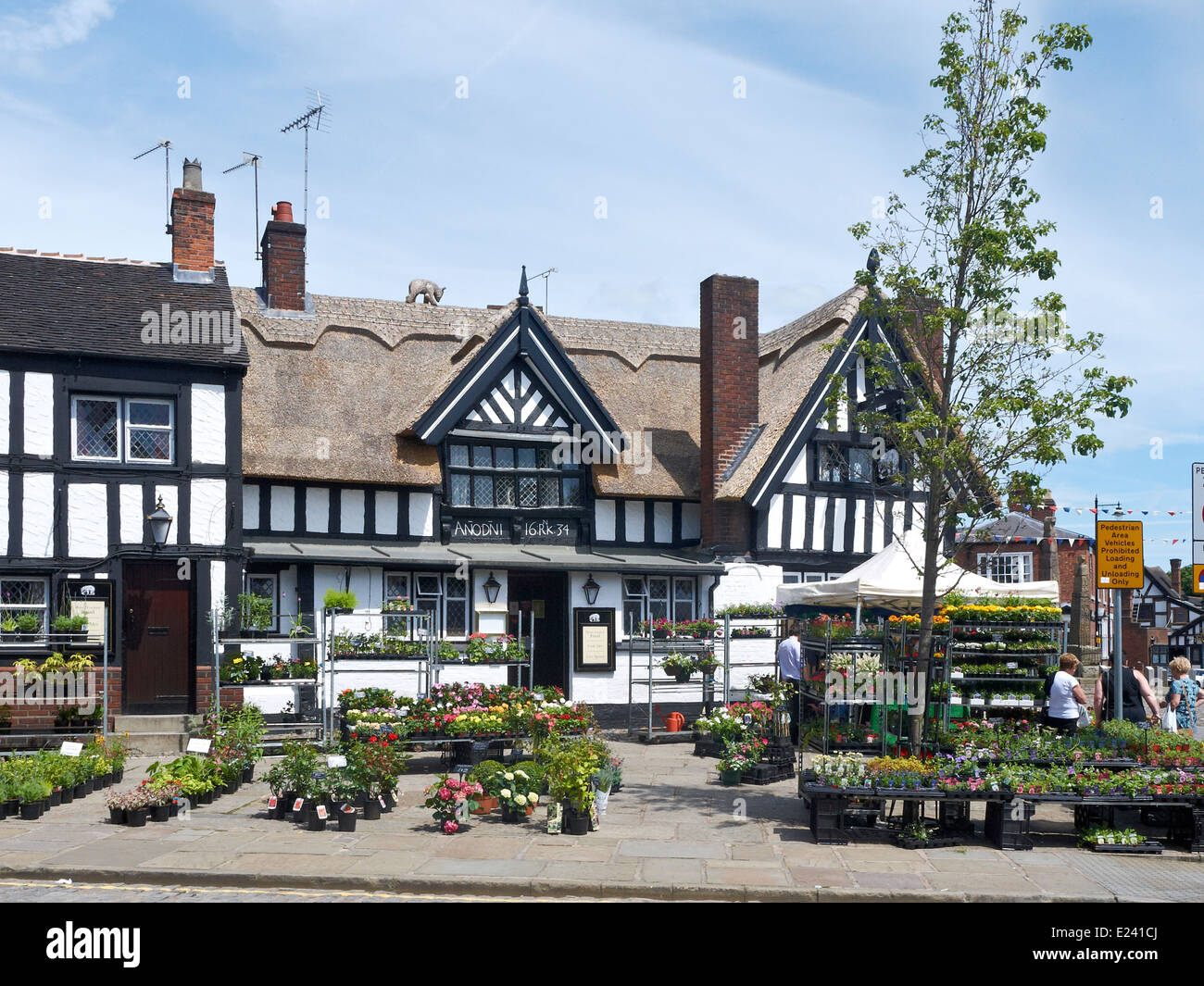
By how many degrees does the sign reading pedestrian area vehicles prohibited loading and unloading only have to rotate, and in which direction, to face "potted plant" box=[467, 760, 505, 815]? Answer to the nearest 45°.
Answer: approximately 45° to its right

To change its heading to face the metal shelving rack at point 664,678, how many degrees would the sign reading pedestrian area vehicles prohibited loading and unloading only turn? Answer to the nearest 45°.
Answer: approximately 135° to its right

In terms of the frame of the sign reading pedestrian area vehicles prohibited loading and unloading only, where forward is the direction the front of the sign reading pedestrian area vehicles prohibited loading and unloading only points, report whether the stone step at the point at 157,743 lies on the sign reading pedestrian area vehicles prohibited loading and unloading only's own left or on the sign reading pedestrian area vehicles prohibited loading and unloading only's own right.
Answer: on the sign reading pedestrian area vehicles prohibited loading and unloading only's own right

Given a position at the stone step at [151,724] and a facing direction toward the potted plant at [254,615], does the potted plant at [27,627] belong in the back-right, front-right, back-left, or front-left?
back-left

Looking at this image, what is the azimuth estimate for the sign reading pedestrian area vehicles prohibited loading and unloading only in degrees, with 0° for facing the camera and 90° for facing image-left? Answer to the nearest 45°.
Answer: approximately 0°

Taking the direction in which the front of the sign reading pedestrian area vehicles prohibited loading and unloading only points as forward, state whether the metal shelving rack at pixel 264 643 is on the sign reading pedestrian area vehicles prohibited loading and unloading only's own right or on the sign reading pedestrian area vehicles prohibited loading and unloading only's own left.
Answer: on the sign reading pedestrian area vehicles prohibited loading and unloading only's own right

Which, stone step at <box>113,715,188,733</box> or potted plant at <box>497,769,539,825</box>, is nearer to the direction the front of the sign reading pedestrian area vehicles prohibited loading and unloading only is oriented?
the potted plant
